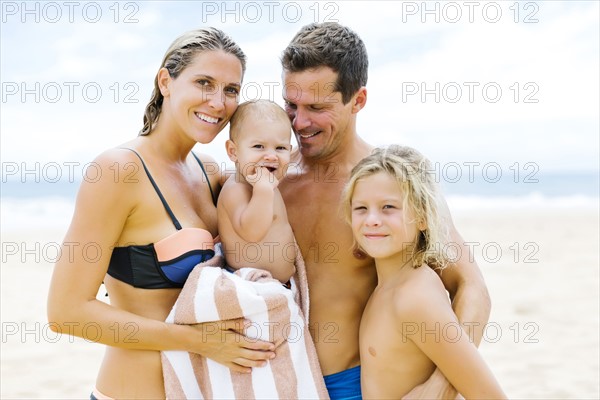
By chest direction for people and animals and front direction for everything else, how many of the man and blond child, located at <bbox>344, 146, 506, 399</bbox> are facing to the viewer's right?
0

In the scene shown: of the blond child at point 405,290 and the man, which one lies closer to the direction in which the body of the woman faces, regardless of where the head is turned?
the blond child

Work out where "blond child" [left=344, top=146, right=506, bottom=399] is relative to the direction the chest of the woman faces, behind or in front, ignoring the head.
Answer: in front

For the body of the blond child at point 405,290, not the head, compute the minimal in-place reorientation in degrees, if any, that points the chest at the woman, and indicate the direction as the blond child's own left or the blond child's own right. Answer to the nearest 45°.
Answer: approximately 45° to the blond child's own right

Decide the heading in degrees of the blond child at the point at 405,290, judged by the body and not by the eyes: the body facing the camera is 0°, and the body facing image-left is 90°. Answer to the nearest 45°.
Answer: approximately 45°

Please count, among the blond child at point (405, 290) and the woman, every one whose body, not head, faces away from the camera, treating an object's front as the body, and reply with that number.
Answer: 0

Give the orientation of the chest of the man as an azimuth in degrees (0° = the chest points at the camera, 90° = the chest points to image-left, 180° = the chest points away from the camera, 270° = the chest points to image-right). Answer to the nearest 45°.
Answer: approximately 45°

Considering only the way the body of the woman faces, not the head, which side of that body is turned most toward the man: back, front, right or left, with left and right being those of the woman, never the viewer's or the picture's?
left
